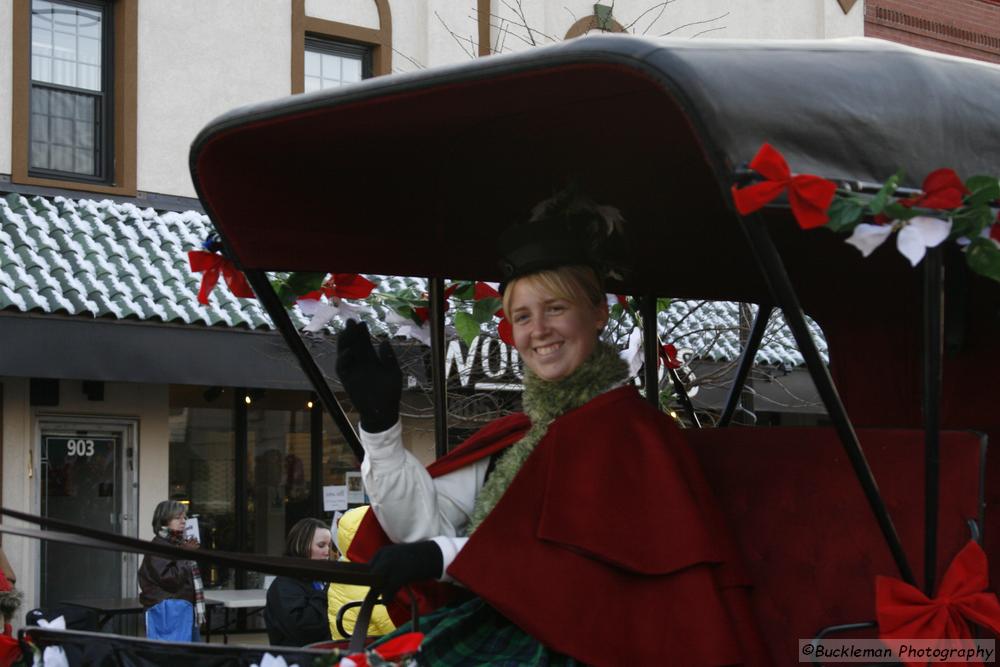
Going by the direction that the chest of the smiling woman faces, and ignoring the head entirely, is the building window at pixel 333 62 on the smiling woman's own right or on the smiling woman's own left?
on the smiling woman's own right

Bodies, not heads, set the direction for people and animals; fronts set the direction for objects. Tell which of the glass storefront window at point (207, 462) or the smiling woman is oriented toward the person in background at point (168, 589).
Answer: the glass storefront window

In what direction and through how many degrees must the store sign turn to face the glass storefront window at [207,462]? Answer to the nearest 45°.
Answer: approximately 135° to its right

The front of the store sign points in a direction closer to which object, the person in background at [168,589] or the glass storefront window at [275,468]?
the person in background

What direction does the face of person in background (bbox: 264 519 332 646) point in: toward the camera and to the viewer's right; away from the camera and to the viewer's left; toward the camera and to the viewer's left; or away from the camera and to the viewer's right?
toward the camera and to the viewer's right

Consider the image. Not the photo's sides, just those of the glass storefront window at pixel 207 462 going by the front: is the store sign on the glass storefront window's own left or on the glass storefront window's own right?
on the glass storefront window's own left

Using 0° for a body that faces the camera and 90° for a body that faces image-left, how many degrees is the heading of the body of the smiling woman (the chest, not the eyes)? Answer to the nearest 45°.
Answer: approximately 45°

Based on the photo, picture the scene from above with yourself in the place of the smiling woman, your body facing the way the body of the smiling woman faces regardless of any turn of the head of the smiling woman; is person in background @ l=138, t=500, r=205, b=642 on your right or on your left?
on your right

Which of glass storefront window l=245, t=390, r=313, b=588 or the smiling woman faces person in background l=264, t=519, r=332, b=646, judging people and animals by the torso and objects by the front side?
the glass storefront window
